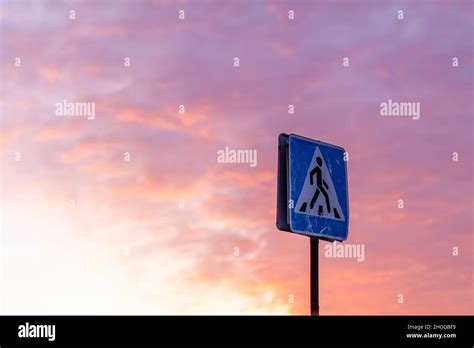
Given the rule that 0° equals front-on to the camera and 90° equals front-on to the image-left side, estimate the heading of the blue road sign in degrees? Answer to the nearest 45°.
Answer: approximately 315°
